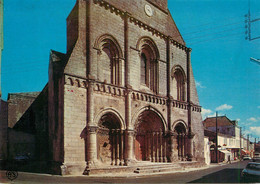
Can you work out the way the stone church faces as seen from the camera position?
facing the viewer and to the right of the viewer

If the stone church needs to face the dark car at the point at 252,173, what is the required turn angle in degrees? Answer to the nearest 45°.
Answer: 0° — it already faces it
